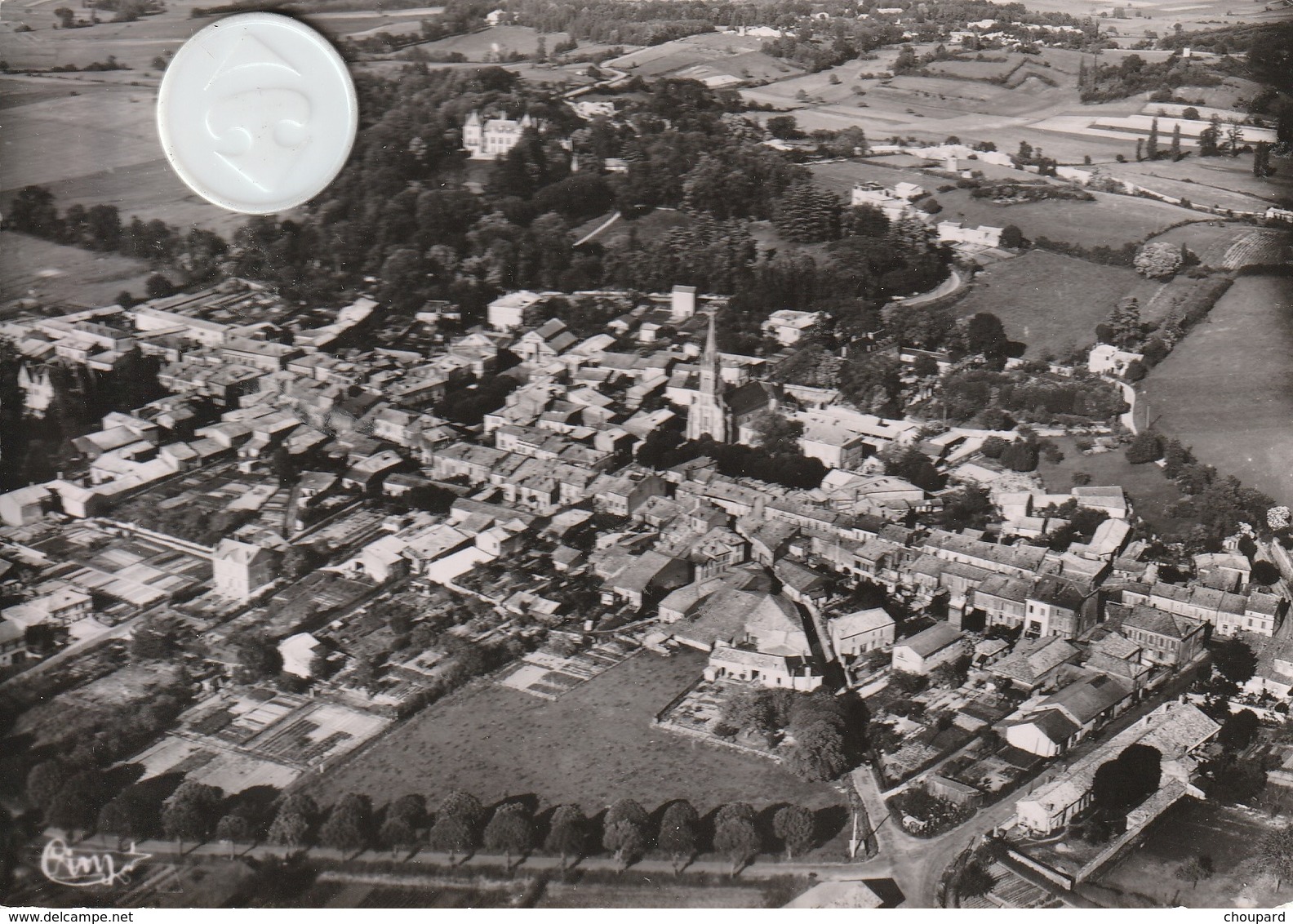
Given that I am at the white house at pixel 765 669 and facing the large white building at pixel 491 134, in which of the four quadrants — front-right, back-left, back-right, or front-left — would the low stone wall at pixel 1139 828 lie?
back-right

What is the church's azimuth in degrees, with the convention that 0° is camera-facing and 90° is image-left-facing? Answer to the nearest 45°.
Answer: approximately 45°

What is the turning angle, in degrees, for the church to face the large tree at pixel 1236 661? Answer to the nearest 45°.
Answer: approximately 90° to its left

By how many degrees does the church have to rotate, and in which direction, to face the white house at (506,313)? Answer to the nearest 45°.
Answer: approximately 90° to its right

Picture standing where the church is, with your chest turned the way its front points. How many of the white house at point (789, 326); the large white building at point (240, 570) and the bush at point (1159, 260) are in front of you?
1

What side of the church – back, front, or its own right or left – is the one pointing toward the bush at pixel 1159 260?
back

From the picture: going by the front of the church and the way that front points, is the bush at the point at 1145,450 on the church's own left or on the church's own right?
on the church's own left

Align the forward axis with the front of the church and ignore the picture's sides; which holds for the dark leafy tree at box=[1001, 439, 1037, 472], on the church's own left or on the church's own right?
on the church's own left
